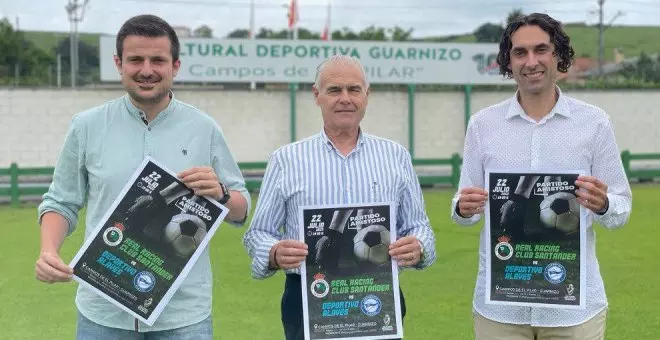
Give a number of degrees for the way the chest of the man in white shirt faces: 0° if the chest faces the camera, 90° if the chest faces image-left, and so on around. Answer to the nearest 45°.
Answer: approximately 0°

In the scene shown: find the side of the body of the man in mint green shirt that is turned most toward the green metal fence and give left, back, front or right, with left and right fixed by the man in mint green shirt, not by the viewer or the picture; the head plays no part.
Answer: back

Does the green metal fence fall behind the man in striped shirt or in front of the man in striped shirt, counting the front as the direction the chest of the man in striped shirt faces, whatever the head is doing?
behind

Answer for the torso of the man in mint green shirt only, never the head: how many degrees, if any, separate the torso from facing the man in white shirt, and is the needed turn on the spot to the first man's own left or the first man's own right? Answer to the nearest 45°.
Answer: approximately 90° to the first man's own left

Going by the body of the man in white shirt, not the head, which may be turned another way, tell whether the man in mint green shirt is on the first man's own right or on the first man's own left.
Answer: on the first man's own right

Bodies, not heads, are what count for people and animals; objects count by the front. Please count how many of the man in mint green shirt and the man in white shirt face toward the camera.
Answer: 2

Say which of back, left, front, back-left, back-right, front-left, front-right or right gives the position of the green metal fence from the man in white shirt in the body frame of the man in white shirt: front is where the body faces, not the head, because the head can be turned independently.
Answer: back-right

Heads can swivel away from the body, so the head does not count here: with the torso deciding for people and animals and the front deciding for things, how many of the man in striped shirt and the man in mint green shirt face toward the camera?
2
